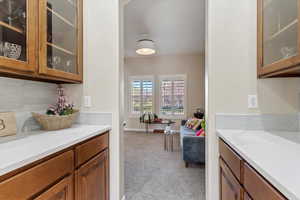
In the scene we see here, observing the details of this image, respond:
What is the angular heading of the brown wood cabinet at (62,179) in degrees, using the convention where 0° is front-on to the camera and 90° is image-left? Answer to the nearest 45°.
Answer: approximately 315°

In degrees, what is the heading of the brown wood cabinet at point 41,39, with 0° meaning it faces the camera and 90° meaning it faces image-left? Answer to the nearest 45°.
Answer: approximately 315°
